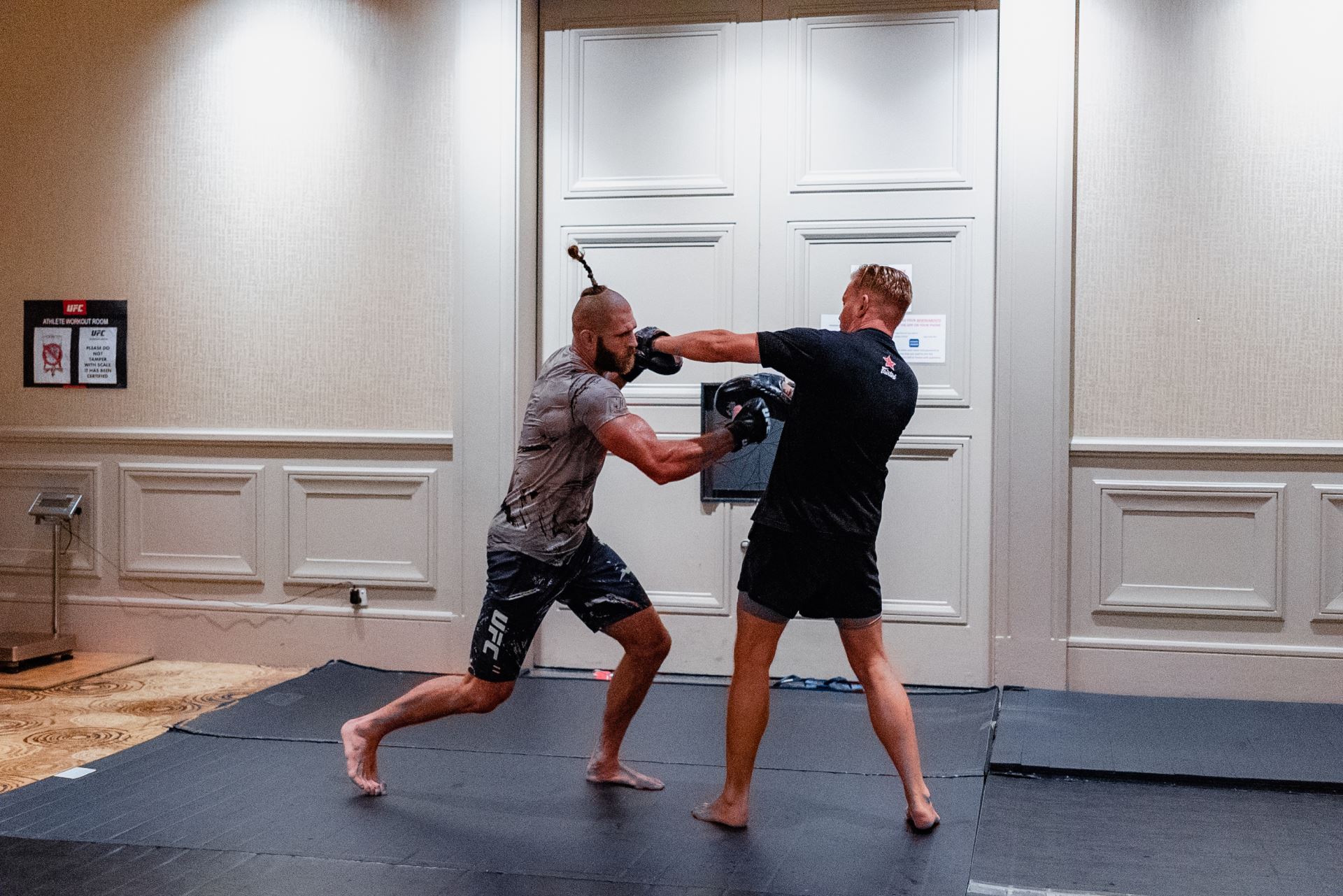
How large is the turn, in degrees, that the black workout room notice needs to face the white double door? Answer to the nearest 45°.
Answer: approximately 45° to its left

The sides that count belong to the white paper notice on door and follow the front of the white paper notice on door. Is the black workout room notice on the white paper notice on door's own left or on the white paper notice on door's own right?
on the white paper notice on door's own right

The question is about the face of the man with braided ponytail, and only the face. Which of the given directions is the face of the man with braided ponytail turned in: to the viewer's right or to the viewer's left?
to the viewer's right

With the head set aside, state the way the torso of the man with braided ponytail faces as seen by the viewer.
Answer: to the viewer's right

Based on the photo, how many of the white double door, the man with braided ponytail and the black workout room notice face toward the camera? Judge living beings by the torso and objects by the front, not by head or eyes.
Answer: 2

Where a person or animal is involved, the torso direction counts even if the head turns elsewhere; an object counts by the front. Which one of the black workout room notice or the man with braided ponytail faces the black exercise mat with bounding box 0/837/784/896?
the black workout room notice

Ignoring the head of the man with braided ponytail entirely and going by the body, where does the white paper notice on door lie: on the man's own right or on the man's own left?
on the man's own left

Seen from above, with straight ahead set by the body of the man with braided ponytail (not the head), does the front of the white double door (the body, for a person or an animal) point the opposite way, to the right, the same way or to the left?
to the right

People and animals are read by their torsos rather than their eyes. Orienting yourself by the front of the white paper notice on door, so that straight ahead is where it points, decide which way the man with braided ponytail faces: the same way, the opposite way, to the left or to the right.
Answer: to the left

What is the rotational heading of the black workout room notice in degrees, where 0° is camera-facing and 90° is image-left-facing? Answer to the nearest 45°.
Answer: approximately 0°
